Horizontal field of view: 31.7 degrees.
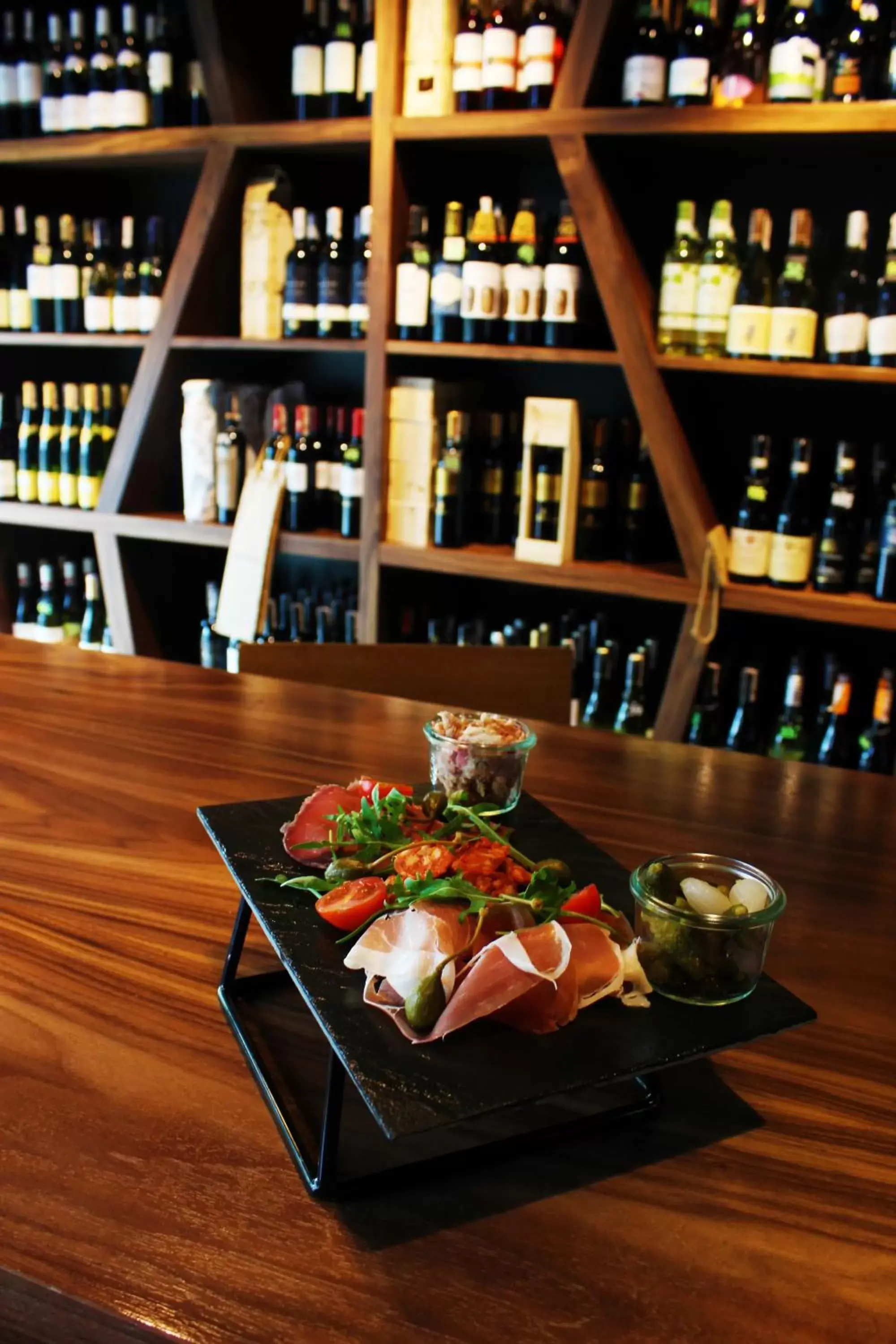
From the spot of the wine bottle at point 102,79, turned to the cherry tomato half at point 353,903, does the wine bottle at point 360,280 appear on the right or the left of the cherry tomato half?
left

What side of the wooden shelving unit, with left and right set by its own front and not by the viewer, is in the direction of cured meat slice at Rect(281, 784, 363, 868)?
front

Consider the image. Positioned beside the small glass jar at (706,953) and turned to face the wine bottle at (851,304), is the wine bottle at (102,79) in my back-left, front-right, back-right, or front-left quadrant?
front-left

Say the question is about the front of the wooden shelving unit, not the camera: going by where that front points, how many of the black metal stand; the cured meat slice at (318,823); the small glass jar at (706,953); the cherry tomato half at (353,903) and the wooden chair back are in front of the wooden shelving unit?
5

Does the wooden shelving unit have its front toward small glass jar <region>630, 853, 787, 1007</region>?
yes

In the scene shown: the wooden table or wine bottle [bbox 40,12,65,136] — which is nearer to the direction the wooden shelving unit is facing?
the wooden table

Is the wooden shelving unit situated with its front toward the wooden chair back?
yes

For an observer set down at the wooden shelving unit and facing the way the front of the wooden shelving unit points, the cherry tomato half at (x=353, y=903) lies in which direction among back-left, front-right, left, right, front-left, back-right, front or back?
front

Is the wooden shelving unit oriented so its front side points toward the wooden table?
yes

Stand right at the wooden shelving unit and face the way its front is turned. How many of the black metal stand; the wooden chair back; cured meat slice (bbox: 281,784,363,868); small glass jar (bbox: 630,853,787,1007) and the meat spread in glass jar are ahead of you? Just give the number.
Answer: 5

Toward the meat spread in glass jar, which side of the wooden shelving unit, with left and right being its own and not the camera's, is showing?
front

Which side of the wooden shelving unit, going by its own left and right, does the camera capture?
front

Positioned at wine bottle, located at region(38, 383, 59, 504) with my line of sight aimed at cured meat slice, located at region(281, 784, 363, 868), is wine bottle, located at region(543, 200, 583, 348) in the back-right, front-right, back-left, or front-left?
front-left
